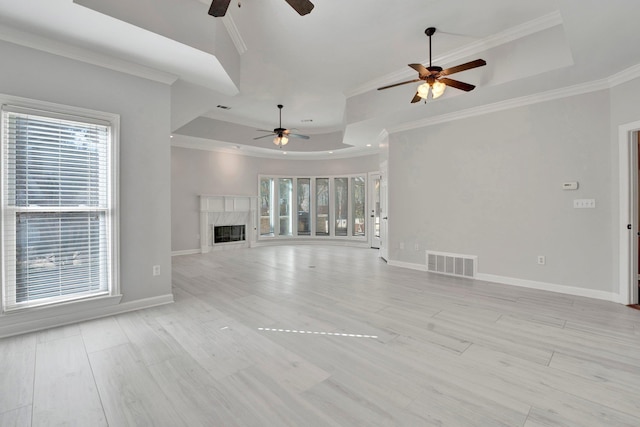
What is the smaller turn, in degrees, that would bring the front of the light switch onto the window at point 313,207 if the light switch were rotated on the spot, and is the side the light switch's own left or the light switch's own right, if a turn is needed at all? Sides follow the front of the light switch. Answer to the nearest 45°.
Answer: approximately 90° to the light switch's own right

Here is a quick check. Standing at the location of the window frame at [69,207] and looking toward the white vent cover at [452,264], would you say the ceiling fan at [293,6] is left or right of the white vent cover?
right

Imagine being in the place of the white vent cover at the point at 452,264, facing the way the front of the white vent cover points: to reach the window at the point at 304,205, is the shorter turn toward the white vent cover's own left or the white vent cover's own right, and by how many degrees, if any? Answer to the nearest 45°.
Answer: approximately 90° to the white vent cover's own right

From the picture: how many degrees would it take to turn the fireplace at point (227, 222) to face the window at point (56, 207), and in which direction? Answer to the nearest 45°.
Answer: approximately 45° to its right

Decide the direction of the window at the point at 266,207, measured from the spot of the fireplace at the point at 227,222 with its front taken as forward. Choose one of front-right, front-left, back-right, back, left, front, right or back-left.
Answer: left

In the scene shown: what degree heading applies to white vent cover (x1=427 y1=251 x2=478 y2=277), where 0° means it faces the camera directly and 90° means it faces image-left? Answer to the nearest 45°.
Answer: approximately 45°

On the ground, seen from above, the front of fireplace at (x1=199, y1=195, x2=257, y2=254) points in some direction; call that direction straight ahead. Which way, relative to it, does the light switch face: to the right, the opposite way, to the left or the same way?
to the right

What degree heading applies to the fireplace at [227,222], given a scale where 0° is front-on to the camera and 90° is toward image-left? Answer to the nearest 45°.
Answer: approximately 315°

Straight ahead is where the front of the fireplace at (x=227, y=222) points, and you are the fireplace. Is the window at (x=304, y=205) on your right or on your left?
on your left

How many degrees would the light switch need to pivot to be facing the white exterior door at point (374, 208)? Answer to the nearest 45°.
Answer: approximately 135° to its right

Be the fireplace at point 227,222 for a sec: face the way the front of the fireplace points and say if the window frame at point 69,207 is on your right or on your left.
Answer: on your right
